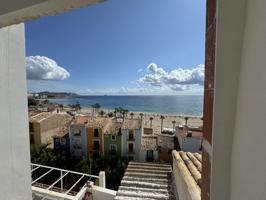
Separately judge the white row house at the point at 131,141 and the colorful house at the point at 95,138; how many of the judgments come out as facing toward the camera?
2

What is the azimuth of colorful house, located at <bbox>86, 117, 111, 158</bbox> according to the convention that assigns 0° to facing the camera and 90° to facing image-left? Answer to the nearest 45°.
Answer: approximately 0°

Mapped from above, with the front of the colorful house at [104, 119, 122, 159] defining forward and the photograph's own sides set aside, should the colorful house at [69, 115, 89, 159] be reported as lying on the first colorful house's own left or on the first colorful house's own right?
on the first colorful house's own right

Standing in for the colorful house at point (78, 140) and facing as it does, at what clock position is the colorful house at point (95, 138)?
the colorful house at point (95, 138) is roughly at 10 o'clock from the colorful house at point (78, 140).

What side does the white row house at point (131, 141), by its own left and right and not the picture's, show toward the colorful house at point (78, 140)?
right

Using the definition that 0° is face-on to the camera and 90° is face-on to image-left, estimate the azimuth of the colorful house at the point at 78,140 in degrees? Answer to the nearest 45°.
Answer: approximately 0°

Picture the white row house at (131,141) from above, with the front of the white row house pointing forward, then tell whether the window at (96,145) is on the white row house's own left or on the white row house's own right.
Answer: on the white row house's own right

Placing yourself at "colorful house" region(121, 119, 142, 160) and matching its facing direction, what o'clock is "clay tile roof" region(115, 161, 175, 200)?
The clay tile roof is roughly at 12 o'clock from the colorful house.
